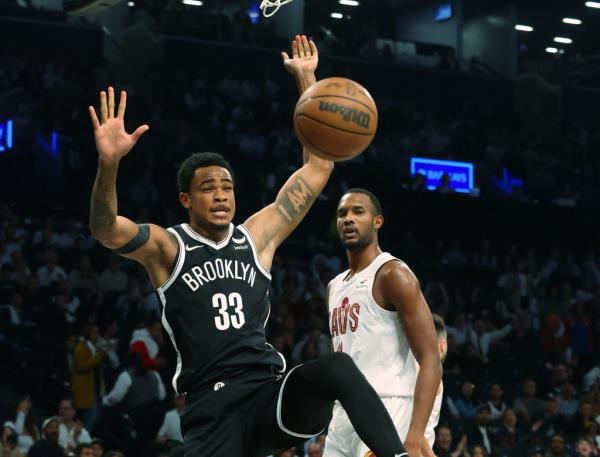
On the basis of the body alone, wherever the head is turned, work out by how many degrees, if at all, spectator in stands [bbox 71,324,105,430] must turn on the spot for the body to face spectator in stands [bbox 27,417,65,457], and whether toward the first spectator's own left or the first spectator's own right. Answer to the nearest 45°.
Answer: approximately 45° to the first spectator's own right

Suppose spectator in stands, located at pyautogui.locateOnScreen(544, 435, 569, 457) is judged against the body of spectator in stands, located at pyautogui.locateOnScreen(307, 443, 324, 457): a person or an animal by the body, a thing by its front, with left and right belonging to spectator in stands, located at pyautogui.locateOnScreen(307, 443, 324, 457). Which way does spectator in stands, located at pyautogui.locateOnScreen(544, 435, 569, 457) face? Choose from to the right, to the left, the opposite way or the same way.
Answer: the same way

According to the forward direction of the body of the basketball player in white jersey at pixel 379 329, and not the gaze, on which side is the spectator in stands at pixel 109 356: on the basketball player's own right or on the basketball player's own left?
on the basketball player's own right

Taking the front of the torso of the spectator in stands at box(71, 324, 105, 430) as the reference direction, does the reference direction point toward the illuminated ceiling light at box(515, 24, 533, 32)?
no

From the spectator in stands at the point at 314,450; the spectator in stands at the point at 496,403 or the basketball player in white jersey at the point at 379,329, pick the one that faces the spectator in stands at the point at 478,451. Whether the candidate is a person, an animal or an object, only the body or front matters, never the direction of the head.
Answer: the spectator in stands at the point at 496,403

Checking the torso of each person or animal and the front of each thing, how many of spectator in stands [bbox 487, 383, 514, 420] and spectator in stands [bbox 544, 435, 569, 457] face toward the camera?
2

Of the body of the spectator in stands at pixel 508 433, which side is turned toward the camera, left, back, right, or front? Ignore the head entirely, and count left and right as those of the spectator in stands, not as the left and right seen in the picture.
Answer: front

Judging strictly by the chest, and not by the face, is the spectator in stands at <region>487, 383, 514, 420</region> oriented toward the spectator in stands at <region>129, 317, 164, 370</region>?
no

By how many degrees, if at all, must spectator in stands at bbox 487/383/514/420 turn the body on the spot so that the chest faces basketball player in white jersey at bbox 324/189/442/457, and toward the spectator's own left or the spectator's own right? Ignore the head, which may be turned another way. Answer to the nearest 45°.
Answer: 0° — they already face them

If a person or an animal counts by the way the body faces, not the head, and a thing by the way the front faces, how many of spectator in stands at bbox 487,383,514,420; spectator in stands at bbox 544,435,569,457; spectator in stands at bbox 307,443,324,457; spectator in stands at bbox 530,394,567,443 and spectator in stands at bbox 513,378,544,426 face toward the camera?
5

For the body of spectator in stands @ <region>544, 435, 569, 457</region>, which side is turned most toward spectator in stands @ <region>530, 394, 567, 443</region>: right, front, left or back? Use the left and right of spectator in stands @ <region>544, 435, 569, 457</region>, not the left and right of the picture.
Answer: back

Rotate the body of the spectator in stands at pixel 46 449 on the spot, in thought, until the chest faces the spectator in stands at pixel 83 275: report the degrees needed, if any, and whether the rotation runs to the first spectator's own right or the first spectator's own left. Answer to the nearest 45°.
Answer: approximately 135° to the first spectator's own left

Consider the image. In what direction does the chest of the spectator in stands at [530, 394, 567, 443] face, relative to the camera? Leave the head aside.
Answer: toward the camera

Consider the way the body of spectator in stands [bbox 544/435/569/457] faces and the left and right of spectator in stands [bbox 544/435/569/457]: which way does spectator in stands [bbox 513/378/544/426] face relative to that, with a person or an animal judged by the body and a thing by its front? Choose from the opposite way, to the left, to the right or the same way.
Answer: the same way

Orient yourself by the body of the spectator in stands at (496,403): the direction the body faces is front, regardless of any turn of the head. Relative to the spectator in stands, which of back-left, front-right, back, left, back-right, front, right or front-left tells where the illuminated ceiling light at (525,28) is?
back

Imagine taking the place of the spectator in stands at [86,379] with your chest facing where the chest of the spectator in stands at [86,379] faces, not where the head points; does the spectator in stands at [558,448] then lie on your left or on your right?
on your left
